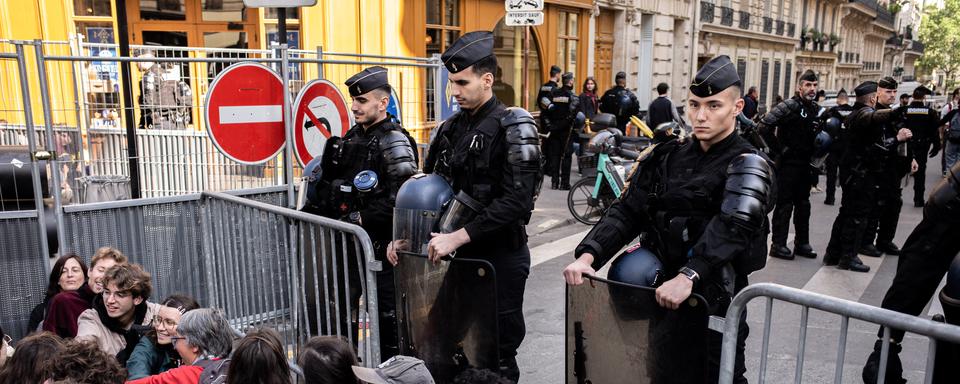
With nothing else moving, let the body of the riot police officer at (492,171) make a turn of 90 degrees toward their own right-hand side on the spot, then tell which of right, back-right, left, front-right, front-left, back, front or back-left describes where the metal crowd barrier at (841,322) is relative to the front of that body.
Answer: back

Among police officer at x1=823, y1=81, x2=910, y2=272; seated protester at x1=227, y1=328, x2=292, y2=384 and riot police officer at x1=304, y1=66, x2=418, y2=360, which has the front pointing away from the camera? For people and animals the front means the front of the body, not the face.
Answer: the seated protester

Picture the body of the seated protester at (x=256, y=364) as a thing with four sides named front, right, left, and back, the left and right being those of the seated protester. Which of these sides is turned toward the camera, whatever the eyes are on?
back

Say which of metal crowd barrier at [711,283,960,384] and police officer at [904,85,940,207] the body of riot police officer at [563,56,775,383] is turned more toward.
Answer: the metal crowd barrier

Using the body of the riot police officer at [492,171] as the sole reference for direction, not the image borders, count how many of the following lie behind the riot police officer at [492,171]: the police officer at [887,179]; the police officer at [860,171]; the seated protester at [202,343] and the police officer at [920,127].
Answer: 3

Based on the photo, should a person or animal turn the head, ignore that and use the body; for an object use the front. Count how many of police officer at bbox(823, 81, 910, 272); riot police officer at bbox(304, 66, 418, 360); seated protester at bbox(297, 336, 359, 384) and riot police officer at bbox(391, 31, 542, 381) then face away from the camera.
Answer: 1

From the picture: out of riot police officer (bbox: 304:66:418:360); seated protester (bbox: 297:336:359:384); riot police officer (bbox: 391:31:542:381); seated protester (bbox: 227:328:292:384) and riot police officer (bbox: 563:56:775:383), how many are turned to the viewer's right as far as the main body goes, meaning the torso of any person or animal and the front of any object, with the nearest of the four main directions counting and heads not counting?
0

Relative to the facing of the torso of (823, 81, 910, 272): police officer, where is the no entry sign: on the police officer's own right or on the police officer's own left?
on the police officer's own right

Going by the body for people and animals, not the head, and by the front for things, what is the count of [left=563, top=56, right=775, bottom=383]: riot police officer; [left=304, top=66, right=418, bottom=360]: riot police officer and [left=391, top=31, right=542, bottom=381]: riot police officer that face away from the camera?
0

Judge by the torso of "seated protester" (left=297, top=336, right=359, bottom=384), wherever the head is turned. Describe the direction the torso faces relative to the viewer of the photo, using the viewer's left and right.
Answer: facing away from the viewer

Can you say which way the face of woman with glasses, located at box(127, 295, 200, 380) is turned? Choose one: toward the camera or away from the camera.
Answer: toward the camera

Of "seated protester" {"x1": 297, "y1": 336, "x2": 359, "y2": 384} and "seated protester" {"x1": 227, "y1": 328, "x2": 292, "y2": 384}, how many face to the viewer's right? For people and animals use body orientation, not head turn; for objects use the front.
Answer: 0

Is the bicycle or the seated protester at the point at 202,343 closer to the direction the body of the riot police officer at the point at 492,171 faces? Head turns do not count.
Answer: the seated protester

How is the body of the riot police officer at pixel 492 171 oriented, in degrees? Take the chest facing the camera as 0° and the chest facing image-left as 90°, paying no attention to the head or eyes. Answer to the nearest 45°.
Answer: approximately 45°

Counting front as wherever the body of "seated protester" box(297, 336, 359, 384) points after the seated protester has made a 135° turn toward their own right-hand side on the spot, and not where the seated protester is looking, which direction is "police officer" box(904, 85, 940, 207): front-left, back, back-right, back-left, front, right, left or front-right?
left

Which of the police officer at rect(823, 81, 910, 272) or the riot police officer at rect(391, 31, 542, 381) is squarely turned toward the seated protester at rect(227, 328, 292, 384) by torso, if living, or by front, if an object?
the riot police officer

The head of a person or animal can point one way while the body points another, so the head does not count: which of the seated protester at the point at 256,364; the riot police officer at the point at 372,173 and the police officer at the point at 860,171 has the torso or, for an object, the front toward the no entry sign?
the seated protester

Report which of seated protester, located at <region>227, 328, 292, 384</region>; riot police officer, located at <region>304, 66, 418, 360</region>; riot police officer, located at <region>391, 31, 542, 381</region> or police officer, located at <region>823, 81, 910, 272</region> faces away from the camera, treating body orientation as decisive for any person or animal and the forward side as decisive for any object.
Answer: the seated protester
